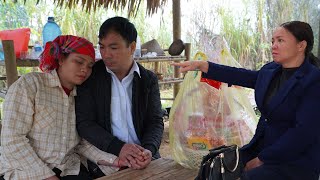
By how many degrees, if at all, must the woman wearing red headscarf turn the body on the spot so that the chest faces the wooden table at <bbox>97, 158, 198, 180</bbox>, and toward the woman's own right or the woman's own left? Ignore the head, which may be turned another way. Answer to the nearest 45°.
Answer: approximately 45° to the woman's own left

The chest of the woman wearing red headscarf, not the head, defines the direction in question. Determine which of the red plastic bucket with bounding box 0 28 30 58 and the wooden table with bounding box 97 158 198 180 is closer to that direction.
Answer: the wooden table

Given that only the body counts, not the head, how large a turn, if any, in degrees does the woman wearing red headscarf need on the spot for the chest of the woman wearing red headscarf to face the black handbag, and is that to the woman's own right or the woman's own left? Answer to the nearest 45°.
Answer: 0° — they already face it

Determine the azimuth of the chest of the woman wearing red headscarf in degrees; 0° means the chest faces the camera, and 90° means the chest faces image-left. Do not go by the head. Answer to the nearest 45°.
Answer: approximately 315°

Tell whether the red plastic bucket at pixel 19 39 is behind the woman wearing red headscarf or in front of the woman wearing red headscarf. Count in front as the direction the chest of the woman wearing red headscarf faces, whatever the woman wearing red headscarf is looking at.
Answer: behind

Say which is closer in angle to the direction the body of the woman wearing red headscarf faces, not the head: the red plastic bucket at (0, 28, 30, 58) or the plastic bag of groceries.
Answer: the plastic bag of groceries
